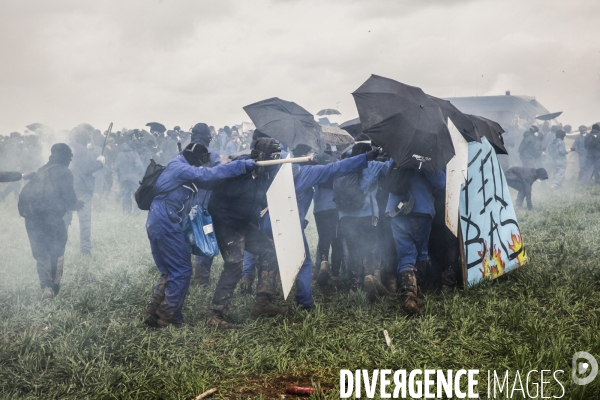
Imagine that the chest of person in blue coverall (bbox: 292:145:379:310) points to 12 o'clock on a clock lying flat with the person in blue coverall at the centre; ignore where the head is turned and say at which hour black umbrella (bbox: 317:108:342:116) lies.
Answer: The black umbrella is roughly at 9 o'clock from the person in blue coverall.

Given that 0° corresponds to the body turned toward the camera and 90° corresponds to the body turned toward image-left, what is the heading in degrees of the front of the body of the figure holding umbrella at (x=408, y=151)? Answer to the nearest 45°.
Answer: approximately 225°

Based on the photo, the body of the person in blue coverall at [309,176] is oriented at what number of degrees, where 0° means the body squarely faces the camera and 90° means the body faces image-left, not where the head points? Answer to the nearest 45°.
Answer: approximately 270°

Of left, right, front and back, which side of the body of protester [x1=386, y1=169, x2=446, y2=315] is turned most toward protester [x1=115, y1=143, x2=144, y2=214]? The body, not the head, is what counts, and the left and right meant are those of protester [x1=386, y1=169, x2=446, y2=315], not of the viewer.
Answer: left

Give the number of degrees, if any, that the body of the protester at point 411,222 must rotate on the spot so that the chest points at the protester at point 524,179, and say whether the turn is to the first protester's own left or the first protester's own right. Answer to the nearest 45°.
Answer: approximately 45° to the first protester's own left

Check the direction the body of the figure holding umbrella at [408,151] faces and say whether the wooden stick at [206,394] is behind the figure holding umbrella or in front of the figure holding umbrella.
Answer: behind

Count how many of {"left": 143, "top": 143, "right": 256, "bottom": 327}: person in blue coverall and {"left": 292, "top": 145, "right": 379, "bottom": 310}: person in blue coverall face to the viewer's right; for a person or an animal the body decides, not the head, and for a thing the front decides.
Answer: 2

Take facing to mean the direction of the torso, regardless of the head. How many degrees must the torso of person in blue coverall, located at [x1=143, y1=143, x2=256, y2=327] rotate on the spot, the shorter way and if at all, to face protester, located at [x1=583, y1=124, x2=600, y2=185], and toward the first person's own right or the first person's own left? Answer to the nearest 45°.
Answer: approximately 45° to the first person's own left

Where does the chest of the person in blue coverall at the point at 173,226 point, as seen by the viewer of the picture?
to the viewer's right

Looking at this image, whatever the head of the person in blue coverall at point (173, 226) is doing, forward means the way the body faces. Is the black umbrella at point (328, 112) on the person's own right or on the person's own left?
on the person's own left
